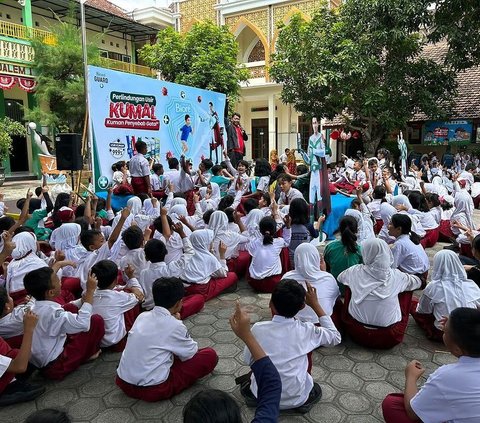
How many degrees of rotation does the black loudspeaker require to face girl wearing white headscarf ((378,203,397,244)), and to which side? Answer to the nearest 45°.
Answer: approximately 45° to its left

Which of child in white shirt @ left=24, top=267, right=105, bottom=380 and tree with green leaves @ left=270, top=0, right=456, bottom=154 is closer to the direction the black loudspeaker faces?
the child in white shirt

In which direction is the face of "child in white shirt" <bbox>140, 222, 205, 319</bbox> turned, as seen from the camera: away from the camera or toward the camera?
away from the camera

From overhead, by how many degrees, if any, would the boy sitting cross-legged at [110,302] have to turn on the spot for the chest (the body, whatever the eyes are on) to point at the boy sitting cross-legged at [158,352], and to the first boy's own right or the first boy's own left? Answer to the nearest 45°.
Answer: approximately 135° to the first boy's own right

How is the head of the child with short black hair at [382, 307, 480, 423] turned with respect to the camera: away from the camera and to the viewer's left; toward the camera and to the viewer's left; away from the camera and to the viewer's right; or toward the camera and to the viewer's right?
away from the camera and to the viewer's left

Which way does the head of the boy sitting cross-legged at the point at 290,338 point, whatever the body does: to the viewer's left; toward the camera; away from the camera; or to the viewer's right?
away from the camera

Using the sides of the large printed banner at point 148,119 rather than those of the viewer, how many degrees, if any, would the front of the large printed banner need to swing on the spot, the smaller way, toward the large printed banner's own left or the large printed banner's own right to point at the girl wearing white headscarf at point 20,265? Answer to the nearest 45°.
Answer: approximately 45° to the large printed banner's own right

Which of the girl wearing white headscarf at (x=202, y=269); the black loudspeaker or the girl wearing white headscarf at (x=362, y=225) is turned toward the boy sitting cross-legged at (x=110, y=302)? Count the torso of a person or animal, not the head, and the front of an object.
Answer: the black loudspeaker

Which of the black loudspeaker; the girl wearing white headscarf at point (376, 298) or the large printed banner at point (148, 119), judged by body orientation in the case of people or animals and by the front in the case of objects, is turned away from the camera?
the girl wearing white headscarf

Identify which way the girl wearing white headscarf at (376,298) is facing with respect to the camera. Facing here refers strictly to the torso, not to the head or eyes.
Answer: away from the camera

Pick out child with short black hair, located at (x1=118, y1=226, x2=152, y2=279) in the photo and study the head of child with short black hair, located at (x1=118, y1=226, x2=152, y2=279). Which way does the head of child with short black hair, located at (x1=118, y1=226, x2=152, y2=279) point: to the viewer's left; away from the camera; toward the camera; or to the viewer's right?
away from the camera

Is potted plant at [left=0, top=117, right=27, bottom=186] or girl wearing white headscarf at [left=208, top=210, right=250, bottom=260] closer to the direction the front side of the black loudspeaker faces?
the girl wearing white headscarf

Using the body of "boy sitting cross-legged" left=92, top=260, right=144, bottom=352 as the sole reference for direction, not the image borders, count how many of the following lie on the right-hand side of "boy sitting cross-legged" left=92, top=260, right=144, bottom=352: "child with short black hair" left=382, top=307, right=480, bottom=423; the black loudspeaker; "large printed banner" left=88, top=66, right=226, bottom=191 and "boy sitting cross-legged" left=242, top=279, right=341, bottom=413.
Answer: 2

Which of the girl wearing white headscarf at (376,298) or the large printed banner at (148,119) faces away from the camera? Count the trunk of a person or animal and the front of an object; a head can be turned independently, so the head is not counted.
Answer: the girl wearing white headscarf

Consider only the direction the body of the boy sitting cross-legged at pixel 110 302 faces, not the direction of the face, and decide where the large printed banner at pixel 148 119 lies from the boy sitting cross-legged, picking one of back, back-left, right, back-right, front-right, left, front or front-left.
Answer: front-left
